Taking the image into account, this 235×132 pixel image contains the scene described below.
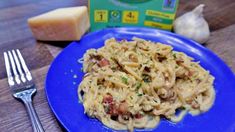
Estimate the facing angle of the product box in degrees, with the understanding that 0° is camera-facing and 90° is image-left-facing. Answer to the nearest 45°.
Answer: approximately 0°
